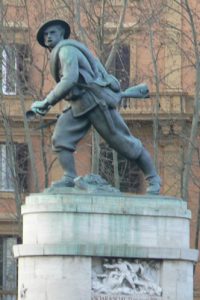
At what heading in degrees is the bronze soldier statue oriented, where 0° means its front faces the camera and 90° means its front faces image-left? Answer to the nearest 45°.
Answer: approximately 90°
